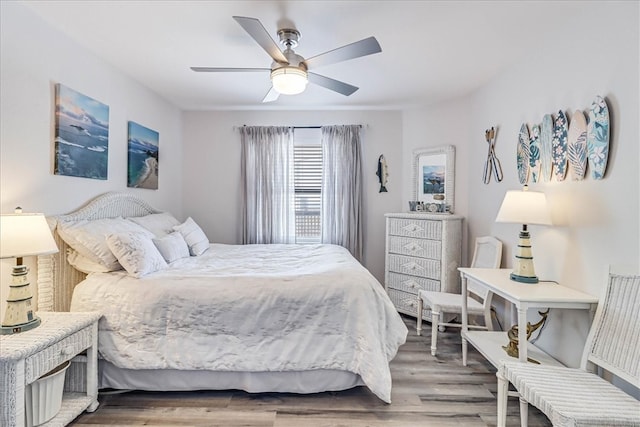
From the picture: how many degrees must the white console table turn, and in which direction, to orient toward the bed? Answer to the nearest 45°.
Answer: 0° — it already faces it

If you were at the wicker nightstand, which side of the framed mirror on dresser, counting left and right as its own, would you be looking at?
front

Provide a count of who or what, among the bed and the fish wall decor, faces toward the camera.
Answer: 1

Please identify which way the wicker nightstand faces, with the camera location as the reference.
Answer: facing the viewer and to the right of the viewer

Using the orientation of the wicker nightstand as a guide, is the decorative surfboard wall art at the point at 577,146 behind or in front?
in front

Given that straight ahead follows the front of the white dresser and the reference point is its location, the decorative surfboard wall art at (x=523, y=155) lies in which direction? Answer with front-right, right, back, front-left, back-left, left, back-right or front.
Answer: left

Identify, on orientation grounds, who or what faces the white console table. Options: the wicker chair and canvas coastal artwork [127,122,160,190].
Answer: the canvas coastal artwork

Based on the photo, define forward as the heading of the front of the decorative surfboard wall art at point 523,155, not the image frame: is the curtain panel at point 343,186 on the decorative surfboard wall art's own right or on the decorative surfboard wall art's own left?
on the decorative surfboard wall art's own right

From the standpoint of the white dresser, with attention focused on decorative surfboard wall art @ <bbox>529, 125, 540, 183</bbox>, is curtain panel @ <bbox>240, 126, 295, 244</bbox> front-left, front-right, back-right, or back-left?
back-right

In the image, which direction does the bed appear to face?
to the viewer's right

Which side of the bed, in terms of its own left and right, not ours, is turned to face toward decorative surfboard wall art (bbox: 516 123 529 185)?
front
